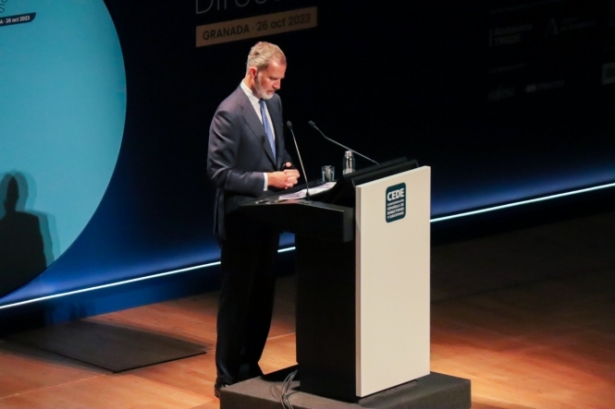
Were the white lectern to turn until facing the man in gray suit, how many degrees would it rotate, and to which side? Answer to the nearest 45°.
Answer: approximately 180°

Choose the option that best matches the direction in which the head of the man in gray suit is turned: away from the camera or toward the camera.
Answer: toward the camera

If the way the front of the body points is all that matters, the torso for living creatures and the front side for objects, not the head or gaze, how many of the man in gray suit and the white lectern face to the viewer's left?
0

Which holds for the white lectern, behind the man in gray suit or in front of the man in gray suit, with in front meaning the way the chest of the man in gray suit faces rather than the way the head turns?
in front

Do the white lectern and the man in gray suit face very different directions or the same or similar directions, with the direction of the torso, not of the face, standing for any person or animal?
same or similar directions
